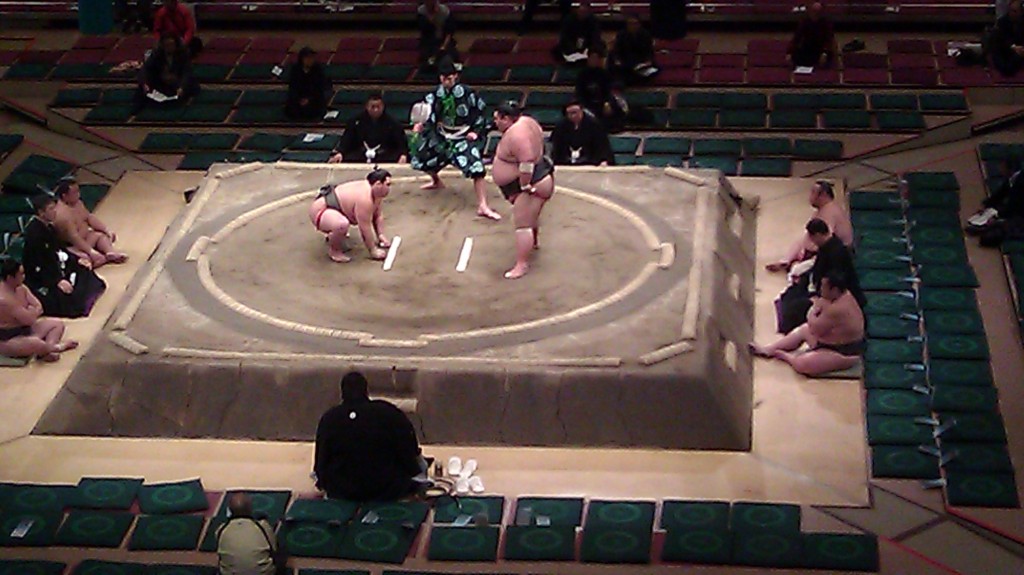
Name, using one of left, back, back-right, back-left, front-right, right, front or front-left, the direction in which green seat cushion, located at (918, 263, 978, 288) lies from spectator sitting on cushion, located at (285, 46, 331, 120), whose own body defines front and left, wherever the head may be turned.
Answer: front-left

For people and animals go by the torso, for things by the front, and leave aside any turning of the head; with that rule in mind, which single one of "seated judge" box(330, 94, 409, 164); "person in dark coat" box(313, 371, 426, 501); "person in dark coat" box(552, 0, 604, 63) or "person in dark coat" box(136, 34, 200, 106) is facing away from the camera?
"person in dark coat" box(313, 371, 426, 501)

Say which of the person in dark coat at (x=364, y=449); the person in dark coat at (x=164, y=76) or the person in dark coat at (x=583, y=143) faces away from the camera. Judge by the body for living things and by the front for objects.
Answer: the person in dark coat at (x=364, y=449)

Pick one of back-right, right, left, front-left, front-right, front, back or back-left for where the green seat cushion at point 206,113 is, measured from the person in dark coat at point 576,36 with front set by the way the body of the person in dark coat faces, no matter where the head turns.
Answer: right

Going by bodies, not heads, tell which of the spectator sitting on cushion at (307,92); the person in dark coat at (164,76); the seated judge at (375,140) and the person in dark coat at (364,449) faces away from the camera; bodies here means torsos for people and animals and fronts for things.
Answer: the person in dark coat at (364,449)

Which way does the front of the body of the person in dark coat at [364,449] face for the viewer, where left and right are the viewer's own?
facing away from the viewer
